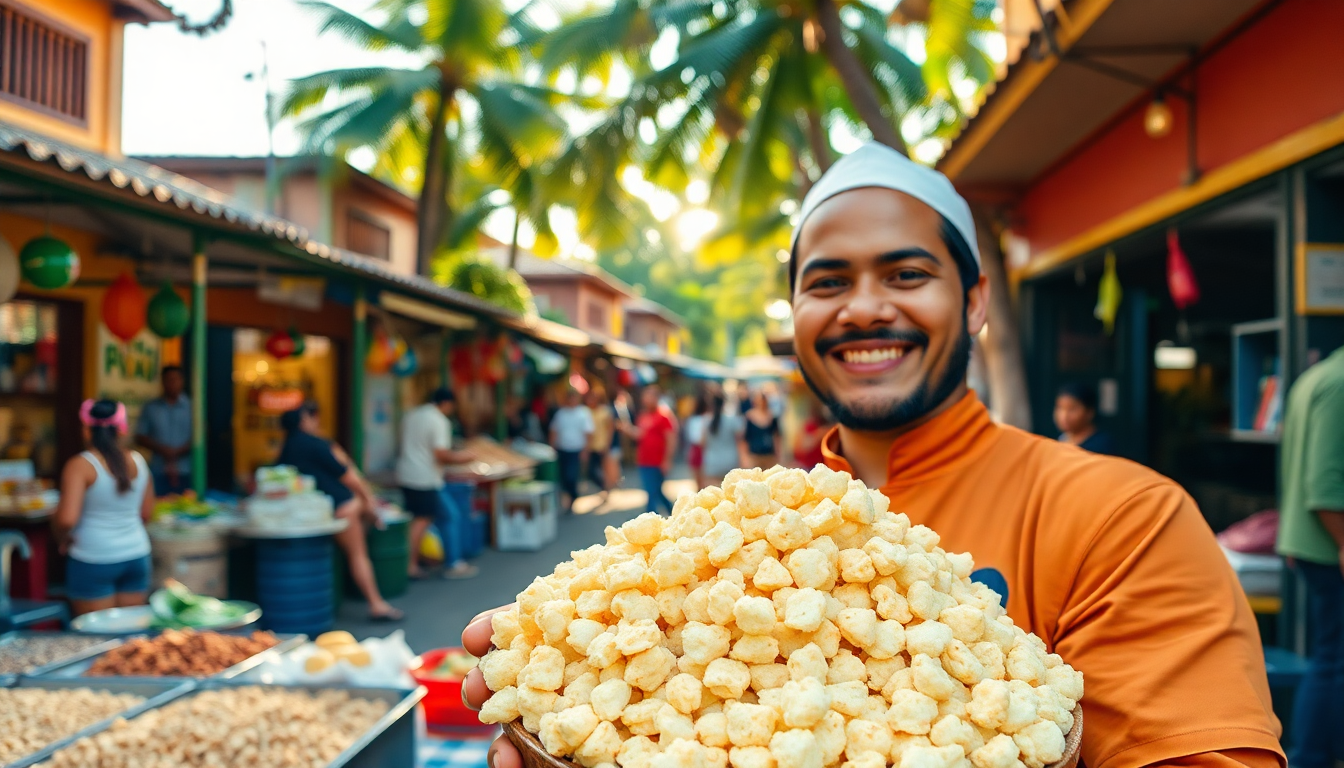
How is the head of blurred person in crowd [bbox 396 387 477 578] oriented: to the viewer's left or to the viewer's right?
to the viewer's right

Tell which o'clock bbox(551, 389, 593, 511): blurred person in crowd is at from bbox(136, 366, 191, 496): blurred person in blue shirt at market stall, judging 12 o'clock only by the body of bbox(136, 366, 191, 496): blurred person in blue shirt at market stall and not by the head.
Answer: bbox(551, 389, 593, 511): blurred person in crowd is roughly at 8 o'clock from bbox(136, 366, 191, 496): blurred person in blue shirt at market stall.

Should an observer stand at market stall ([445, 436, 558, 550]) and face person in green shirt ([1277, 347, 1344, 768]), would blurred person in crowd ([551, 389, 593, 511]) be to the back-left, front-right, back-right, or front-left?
back-left

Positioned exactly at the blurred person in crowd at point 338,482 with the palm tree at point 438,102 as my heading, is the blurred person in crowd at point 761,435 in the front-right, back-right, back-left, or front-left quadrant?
front-right

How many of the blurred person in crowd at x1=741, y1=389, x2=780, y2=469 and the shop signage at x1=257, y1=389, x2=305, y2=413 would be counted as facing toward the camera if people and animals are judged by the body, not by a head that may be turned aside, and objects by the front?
2

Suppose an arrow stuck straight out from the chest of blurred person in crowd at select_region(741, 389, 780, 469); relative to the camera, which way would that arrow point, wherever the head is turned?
toward the camera

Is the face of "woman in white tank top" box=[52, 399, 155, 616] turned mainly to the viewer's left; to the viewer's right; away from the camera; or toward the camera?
away from the camera

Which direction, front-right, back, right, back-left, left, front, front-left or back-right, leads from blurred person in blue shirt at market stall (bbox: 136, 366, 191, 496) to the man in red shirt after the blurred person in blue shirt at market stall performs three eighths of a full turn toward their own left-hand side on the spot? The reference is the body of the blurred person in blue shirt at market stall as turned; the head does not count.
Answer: front-right

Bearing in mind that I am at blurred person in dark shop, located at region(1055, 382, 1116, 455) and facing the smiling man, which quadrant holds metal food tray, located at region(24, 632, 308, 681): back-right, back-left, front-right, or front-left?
front-right

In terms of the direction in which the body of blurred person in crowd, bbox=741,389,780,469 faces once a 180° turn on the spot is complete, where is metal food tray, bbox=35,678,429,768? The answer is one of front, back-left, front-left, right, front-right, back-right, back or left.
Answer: back

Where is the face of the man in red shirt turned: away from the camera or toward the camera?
toward the camera

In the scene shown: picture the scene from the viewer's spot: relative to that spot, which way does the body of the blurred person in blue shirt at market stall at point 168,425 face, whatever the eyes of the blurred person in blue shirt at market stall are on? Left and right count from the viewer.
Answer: facing the viewer

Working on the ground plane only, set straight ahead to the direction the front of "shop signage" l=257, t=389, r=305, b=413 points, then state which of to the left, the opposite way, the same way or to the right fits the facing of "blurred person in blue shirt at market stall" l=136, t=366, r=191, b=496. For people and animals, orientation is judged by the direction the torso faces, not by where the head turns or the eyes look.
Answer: the same way

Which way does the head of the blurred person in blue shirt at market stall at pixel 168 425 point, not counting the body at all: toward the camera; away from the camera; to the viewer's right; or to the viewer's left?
toward the camera
